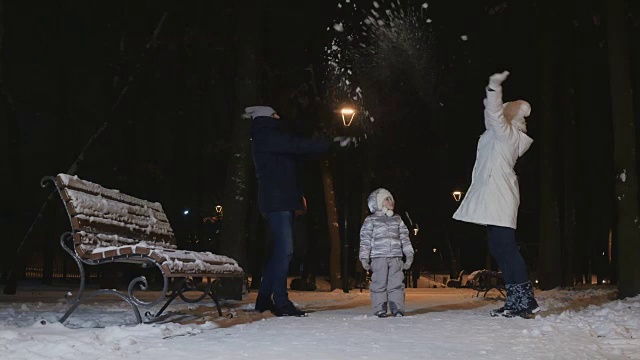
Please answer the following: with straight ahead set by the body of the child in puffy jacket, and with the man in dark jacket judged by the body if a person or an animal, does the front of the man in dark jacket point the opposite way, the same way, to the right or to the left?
to the left

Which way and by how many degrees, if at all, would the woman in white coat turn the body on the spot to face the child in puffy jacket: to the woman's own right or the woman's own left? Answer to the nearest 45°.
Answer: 0° — they already face them

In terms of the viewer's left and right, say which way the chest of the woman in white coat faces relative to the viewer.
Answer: facing to the left of the viewer

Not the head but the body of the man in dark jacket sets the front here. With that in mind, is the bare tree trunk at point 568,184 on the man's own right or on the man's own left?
on the man's own left

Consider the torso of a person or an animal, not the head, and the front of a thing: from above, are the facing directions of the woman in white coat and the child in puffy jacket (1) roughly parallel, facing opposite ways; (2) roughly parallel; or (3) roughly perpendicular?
roughly perpendicular

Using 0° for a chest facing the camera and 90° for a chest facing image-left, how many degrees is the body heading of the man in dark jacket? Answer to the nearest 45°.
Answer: approximately 270°

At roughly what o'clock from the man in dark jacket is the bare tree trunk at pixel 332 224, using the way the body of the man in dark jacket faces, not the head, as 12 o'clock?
The bare tree trunk is roughly at 9 o'clock from the man in dark jacket.

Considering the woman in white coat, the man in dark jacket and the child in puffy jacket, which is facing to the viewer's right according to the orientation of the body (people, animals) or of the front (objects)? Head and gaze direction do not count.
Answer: the man in dark jacket

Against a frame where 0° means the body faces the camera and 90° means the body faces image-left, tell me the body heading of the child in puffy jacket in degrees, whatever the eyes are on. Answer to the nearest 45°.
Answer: approximately 0°
